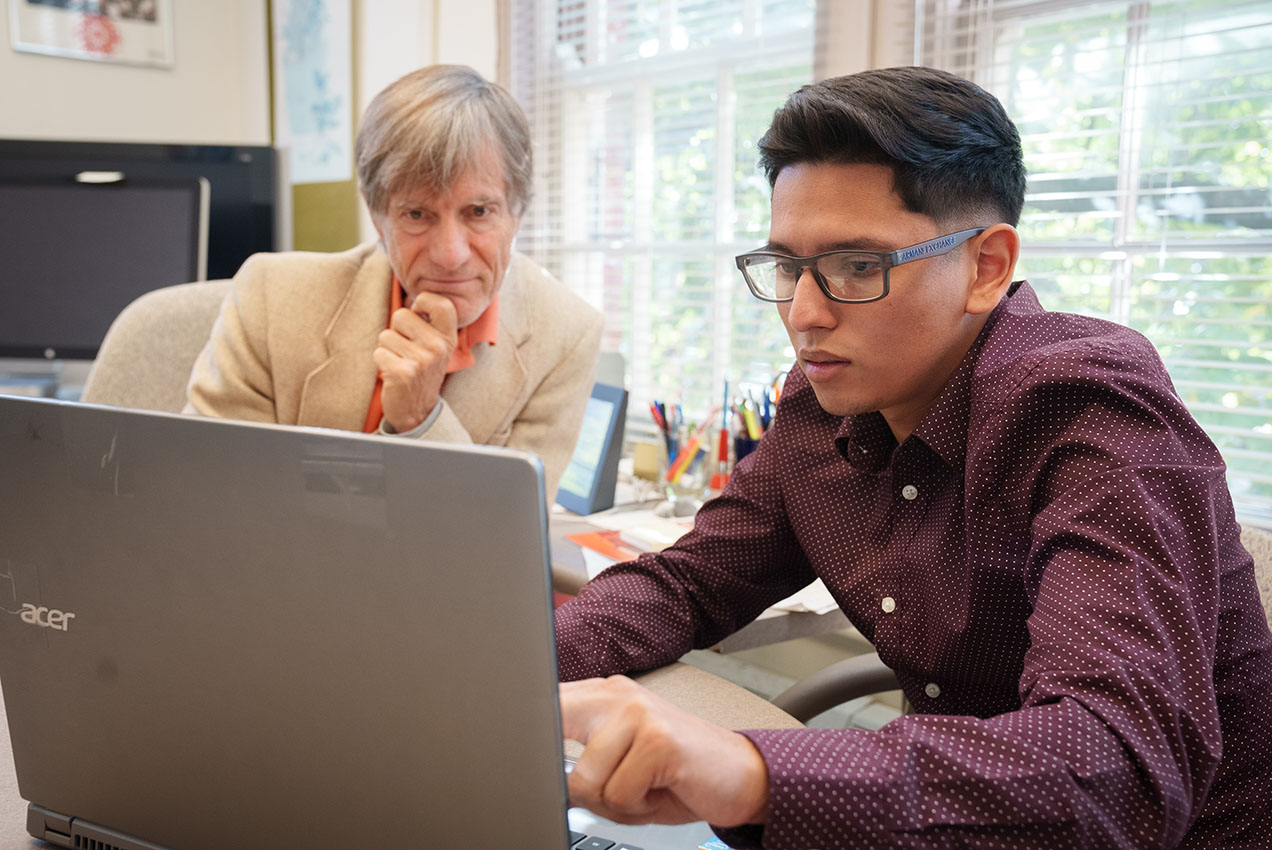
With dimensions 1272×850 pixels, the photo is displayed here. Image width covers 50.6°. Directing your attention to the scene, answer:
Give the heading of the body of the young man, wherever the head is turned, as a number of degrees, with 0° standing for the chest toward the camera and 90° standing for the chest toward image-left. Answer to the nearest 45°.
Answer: approximately 45°

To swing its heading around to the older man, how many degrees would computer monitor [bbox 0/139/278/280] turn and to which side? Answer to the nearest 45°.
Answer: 0° — it already faces them

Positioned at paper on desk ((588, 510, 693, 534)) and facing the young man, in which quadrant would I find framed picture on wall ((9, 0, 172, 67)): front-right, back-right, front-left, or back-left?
back-right

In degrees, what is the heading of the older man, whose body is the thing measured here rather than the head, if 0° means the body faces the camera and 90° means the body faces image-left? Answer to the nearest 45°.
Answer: approximately 0°

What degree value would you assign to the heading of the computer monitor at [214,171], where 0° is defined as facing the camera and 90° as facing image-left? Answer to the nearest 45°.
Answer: approximately 0°

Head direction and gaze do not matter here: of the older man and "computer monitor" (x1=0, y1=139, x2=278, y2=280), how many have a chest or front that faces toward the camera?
2

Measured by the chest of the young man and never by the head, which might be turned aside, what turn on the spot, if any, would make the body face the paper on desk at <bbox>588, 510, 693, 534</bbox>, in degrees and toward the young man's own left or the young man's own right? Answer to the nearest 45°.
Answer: approximately 90° to the young man's own right

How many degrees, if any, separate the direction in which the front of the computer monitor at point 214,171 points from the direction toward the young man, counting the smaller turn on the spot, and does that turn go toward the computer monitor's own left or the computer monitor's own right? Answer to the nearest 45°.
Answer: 0° — it already faces them

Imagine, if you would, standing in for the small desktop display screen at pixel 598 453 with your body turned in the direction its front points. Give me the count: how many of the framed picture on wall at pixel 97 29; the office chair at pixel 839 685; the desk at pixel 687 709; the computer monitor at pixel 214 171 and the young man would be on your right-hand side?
2
